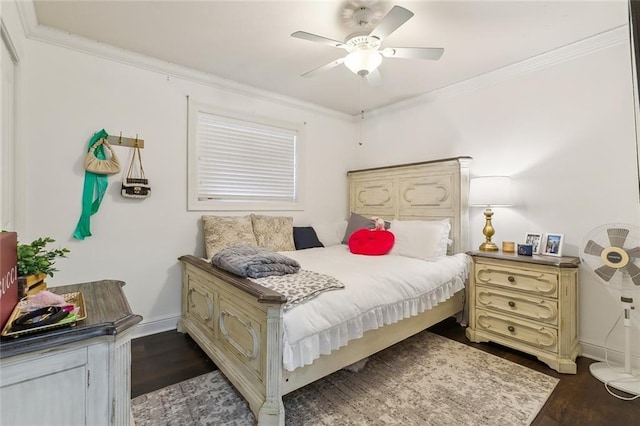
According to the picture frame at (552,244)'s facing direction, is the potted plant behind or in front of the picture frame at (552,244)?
in front

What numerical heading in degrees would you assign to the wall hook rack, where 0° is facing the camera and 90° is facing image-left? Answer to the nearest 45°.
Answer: approximately 0°

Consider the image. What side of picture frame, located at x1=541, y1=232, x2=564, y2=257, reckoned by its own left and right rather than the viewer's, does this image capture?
front

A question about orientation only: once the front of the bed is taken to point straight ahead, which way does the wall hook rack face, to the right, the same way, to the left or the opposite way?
to the left

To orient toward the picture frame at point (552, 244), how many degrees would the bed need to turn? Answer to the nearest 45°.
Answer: approximately 135° to its left

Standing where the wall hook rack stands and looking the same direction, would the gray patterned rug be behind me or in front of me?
in front

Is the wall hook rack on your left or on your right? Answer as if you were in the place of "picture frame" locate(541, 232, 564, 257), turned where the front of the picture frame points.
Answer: on your right

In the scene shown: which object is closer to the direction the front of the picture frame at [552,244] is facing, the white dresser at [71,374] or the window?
the white dresser

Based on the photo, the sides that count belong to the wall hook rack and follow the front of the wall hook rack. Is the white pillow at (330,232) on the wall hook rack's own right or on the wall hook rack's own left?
on the wall hook rack's own left

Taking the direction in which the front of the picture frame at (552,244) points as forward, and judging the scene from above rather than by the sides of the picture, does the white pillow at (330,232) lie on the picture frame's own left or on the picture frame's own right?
on the picture frame's own right

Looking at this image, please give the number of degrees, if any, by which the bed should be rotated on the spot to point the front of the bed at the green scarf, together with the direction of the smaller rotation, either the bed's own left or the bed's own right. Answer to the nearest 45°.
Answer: approximately 45° to the bed's own right

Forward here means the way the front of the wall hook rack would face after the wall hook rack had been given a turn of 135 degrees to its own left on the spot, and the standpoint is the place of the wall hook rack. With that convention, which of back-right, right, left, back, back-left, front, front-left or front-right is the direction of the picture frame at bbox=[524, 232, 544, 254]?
right

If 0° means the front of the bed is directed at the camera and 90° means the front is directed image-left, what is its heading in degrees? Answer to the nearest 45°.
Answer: approximately 45°
